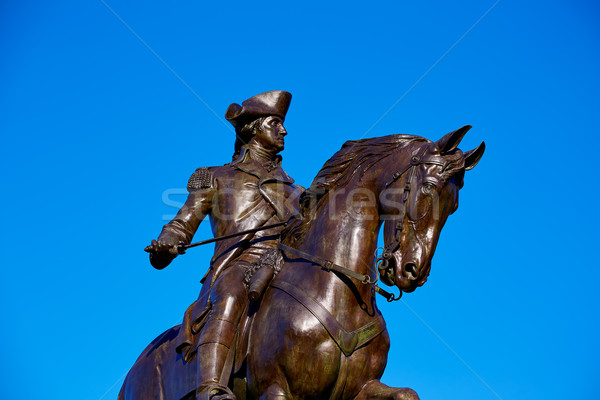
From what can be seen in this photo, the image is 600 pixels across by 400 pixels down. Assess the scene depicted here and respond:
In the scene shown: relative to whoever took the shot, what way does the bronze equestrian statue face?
facing the viewer and to the right of the viewer
